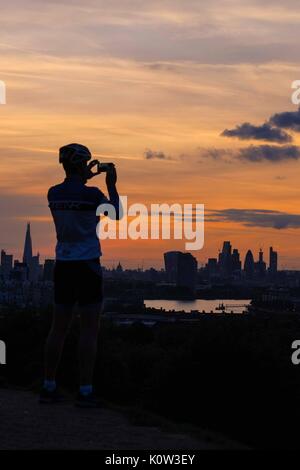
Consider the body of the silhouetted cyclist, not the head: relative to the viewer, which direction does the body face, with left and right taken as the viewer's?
facing away from the viewer and to the right of the viewer
